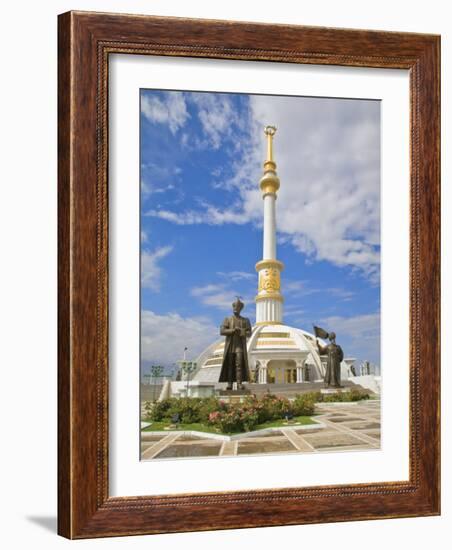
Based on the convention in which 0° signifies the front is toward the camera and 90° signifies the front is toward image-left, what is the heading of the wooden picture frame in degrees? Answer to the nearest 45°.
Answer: approximately 315°
